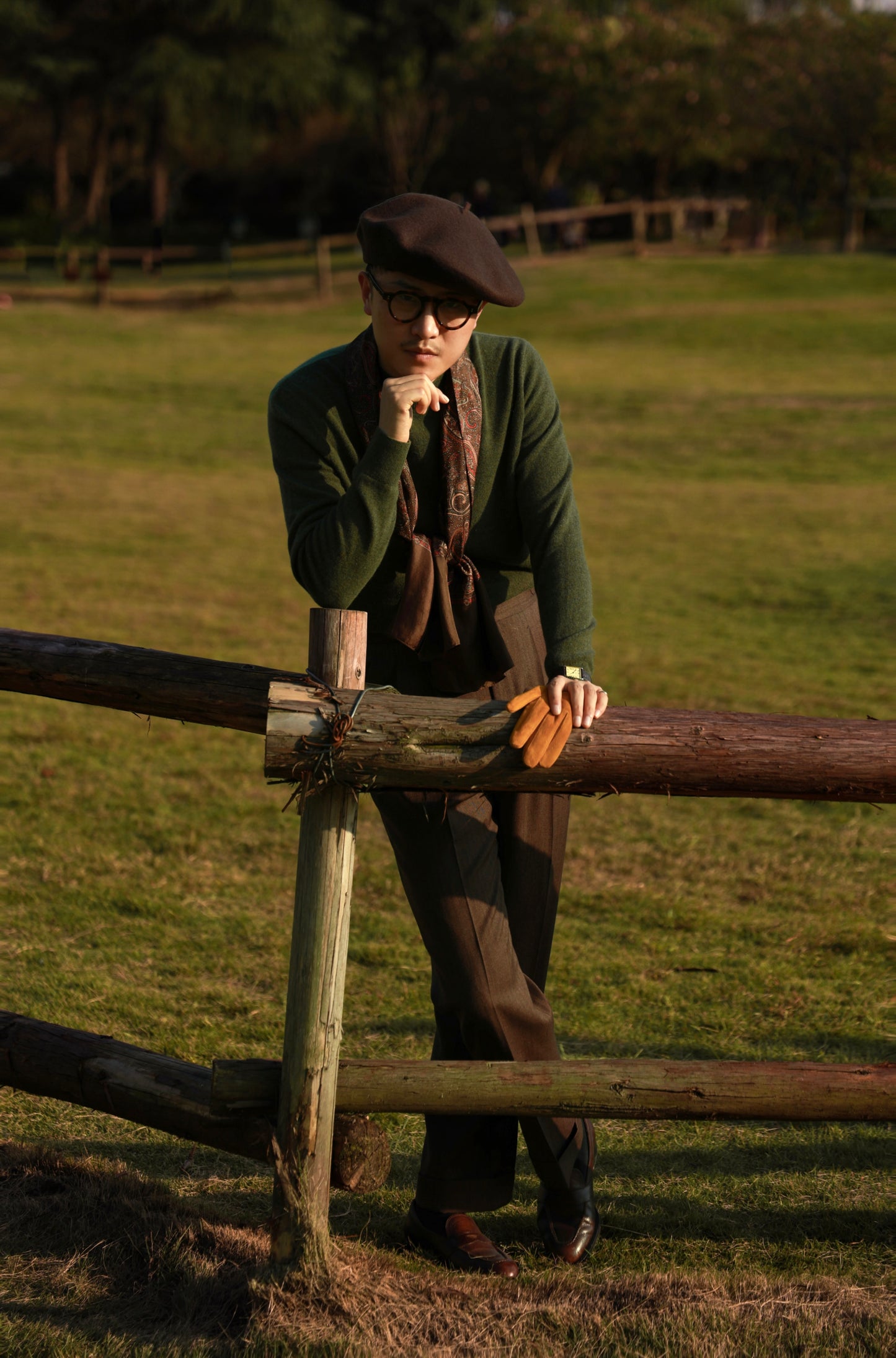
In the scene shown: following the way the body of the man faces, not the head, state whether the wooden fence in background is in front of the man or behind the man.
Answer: behind

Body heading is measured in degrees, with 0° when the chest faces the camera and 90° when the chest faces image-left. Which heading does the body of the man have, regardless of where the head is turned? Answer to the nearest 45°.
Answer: approximately 0°
